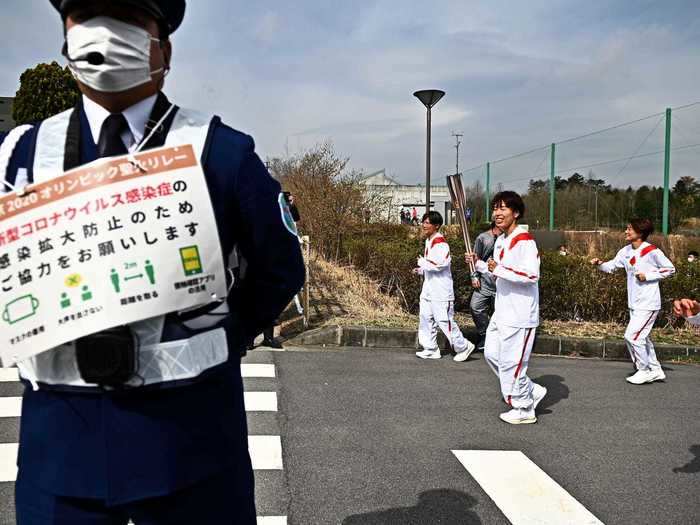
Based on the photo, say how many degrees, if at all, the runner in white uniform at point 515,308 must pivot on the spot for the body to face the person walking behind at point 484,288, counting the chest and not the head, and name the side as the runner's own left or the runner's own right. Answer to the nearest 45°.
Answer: approximately 135° to the runner's own right

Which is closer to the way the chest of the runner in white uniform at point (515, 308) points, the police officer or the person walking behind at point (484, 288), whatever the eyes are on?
the police officer

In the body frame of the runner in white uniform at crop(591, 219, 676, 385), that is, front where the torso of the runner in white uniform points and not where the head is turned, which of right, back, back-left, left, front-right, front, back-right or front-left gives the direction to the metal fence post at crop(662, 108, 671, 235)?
back-right

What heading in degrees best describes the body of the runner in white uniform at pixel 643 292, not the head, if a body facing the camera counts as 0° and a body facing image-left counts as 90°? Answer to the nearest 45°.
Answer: approximately 45°

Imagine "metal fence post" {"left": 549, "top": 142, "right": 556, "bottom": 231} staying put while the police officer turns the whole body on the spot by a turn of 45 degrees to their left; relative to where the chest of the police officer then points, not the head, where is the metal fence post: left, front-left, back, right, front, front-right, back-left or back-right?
left

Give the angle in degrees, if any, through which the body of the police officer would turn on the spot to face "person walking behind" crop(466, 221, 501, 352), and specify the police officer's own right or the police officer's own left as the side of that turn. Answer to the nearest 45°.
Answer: approximately 135° to the police officer's own left
